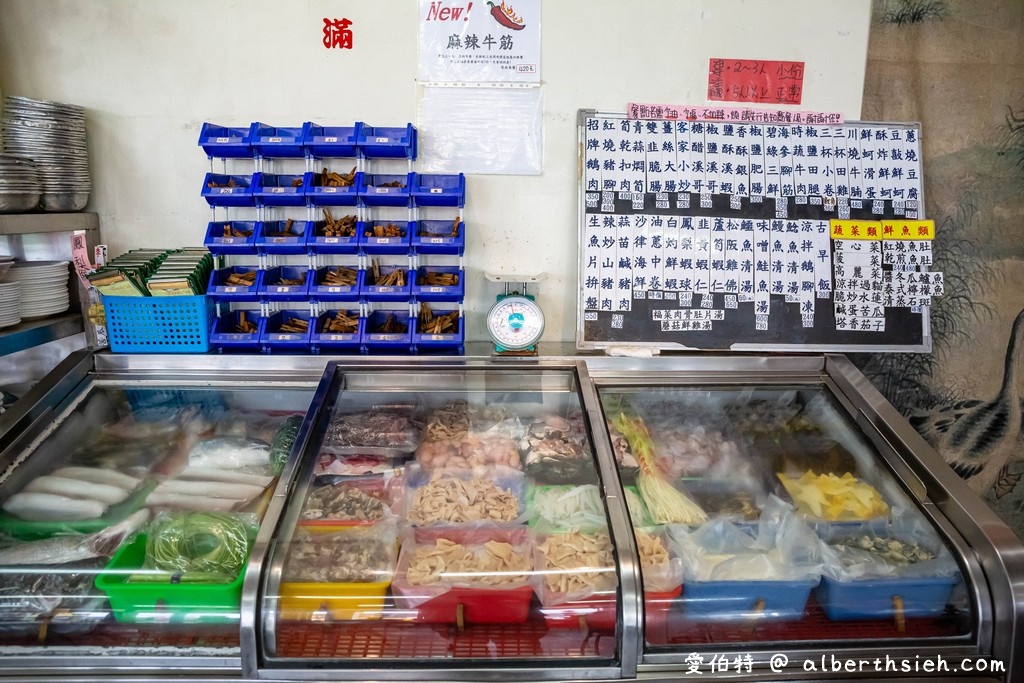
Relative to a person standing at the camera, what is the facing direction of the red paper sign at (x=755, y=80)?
facing the viewer

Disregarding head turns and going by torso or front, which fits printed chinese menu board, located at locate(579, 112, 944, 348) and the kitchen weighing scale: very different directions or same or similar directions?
same or similar directions

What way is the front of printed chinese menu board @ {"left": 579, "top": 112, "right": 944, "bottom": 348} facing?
toward the camera

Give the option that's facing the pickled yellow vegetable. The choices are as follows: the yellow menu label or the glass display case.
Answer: the yellow menu label

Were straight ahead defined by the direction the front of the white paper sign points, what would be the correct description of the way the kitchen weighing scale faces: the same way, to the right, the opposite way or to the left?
the same way

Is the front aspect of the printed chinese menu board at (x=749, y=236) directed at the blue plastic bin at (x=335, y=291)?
no

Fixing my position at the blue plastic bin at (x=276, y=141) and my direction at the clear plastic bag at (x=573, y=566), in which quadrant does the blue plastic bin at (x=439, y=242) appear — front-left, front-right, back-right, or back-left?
front-left

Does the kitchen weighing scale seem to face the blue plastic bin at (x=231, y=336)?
no

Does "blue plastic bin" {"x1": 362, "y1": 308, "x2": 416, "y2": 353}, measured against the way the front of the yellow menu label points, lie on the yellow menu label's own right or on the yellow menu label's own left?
on the yellow menu label's own right

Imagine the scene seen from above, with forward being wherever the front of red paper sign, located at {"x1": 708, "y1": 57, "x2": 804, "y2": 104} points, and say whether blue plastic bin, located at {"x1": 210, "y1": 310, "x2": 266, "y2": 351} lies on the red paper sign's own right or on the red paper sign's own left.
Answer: on the red paper sign's own right

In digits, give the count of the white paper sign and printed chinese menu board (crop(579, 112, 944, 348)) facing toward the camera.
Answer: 2

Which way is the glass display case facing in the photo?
toward the camera

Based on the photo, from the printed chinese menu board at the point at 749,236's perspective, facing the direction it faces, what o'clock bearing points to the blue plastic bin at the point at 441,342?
The blue plastic bin is roughly at 2 o'clock from the printed chinese menu board.

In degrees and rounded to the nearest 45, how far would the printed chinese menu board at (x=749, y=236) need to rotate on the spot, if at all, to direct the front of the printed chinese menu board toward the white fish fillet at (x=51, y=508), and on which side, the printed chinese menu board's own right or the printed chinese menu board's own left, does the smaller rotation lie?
approximately 45° to the printed chinese menu board's own right
